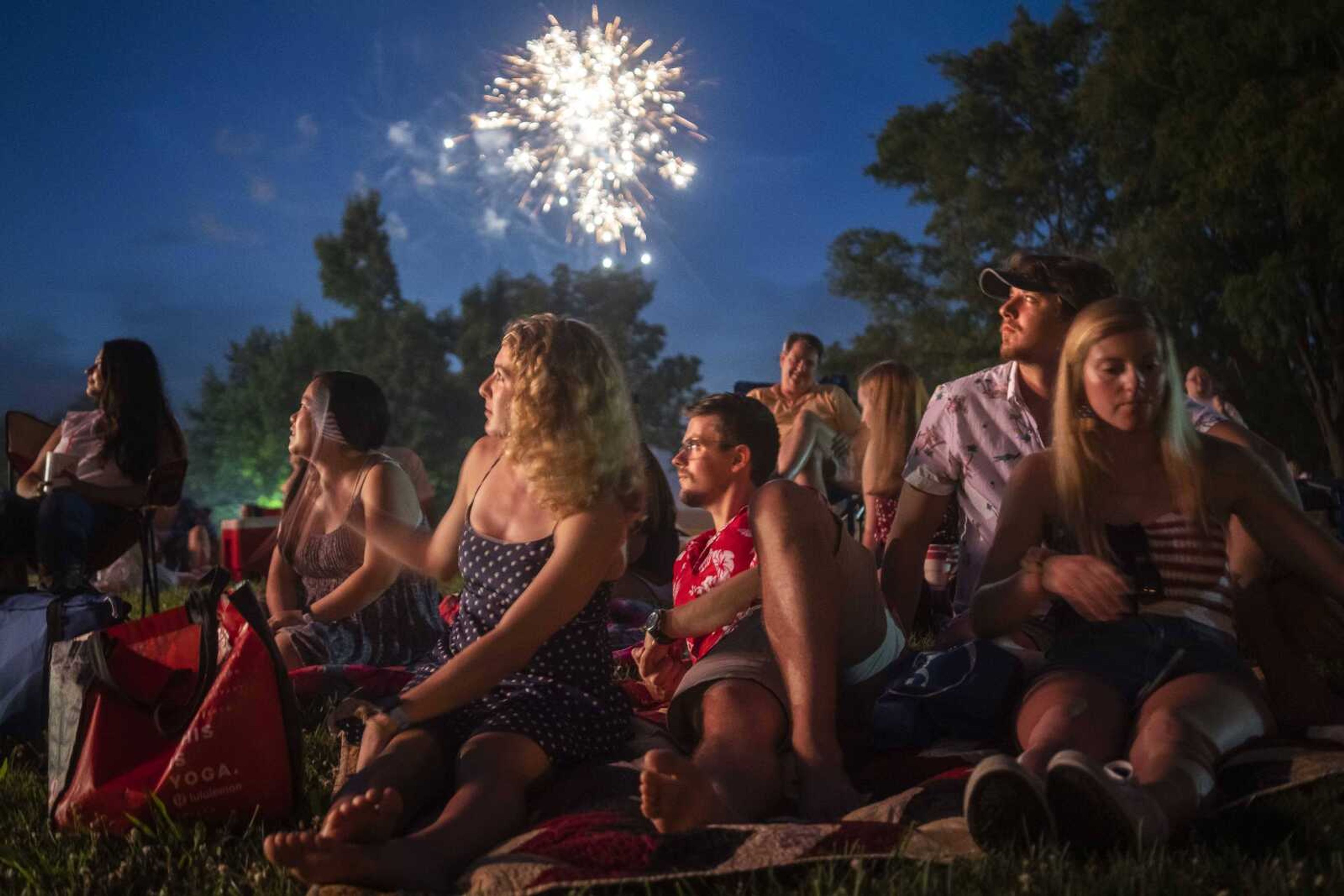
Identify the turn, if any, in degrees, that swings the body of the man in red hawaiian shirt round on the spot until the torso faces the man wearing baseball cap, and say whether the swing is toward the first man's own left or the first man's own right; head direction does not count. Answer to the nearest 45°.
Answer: approximately 180°

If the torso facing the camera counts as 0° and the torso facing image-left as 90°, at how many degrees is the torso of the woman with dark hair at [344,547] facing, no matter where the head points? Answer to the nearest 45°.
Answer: approximately 45°

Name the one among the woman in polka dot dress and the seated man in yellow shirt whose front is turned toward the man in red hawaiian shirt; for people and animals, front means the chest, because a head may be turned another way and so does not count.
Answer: the seated man in yellow shirt

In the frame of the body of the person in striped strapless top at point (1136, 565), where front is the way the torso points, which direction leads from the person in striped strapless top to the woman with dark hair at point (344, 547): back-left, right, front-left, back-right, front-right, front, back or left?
right

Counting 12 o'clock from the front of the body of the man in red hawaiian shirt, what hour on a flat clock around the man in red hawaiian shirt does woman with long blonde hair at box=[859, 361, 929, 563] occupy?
The woman with long blonde hair is roughly at 5 o'clock from the man in red hawaiian shirt.

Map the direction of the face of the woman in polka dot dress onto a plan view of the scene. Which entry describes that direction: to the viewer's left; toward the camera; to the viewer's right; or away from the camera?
to the viewer's left

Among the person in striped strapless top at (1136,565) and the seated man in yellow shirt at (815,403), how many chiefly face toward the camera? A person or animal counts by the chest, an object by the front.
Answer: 2

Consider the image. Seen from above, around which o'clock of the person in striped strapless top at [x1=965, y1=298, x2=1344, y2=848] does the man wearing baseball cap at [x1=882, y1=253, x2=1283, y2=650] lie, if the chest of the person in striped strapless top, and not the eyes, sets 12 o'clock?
The man wearing baseball cap is roughly at 5 o'clock from the person in striped strapless top.

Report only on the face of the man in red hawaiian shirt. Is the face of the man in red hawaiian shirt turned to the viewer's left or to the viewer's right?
to the viewer's left

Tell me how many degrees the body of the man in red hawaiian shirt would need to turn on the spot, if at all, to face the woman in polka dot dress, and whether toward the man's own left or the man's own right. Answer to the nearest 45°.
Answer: approximately 45° to the man's own right

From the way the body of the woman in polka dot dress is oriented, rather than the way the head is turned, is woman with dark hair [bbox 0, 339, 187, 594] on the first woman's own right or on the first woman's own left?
on the first woman's own right
